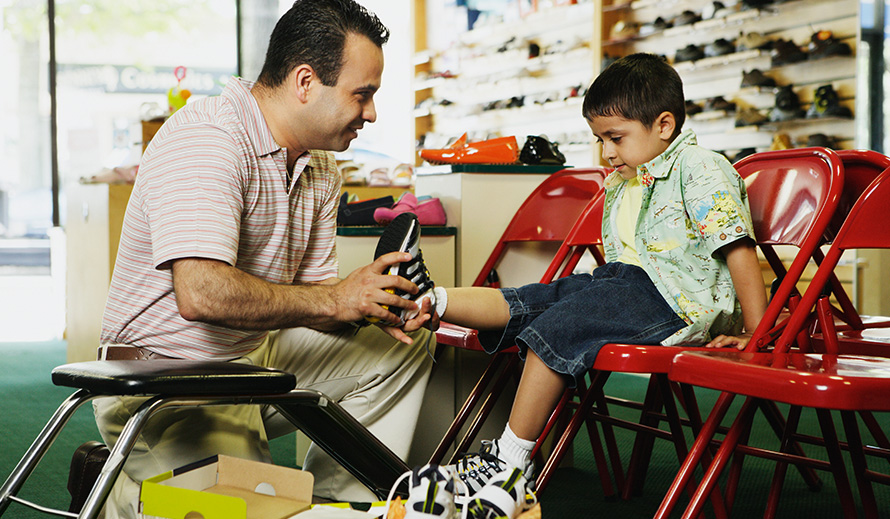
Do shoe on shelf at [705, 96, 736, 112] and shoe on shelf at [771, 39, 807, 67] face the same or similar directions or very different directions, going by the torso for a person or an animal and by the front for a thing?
same or similar directions

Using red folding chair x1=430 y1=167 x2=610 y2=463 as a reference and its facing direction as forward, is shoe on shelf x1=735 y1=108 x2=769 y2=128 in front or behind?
behind

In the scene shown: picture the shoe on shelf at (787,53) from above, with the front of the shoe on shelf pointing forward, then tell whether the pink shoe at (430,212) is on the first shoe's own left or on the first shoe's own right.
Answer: on the first shoe's own right

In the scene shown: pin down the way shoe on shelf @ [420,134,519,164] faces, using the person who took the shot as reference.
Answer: facing to the left of the viewer

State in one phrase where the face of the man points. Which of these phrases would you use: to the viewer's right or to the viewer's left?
to the viewer's right
